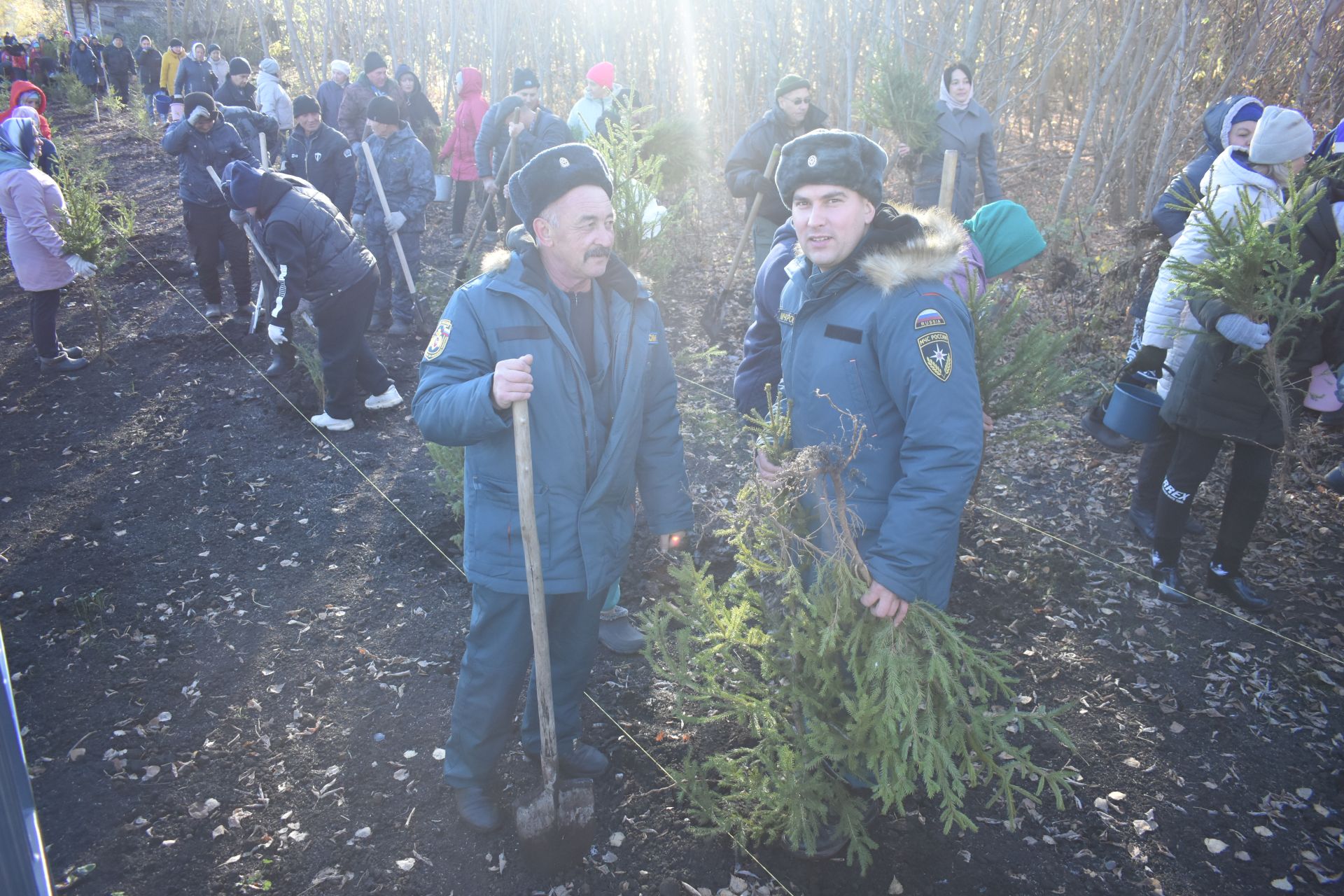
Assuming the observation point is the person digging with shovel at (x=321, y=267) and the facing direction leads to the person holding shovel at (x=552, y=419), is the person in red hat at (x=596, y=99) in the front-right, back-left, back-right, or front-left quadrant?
back-left

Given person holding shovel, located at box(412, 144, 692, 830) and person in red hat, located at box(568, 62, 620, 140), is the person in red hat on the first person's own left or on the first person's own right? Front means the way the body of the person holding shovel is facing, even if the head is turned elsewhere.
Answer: on the first person's own left

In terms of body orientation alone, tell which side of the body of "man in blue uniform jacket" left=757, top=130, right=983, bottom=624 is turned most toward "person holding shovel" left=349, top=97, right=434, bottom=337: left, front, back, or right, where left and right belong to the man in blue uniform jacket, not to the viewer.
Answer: right

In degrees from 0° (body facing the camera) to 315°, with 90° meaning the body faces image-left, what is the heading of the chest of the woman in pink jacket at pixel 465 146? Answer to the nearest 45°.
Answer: approximately 90°

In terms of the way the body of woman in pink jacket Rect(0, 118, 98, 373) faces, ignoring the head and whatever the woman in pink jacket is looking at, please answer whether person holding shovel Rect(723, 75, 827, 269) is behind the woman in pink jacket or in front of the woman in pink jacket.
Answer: in front

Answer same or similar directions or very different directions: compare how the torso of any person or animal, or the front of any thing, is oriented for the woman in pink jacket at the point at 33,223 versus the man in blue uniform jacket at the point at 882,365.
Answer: very different directions

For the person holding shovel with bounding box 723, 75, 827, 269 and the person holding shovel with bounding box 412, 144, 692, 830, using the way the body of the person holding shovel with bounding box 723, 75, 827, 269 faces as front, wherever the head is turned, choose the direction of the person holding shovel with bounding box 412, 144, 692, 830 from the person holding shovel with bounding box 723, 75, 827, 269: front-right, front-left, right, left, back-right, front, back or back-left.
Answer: front-right

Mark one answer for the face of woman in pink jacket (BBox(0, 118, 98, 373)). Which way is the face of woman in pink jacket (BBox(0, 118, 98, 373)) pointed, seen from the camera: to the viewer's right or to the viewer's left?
to the viewer's right

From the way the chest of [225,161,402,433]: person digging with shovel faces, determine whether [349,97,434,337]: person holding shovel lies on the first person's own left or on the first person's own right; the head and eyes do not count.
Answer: on the first person's own right
